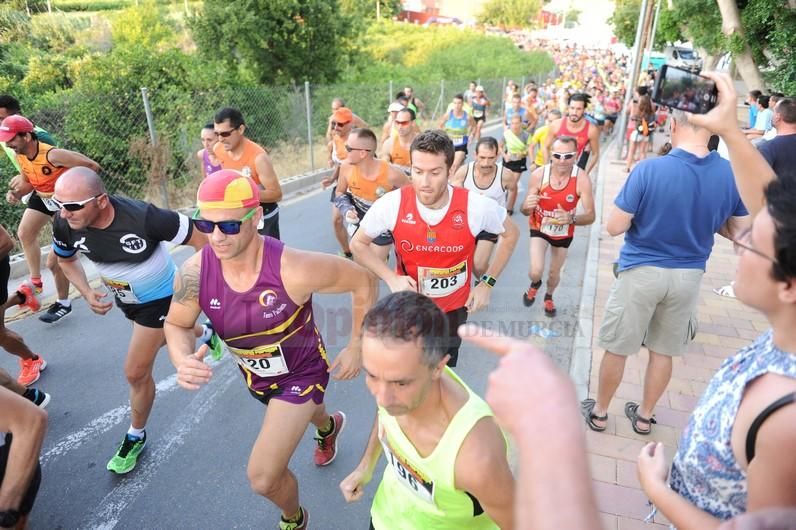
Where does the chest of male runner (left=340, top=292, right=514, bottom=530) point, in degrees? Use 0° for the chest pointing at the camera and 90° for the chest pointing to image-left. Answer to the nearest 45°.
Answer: approximately 45°

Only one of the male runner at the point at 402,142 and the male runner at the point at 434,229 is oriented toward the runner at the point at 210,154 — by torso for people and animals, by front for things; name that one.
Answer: the male runner at the point at 402,142

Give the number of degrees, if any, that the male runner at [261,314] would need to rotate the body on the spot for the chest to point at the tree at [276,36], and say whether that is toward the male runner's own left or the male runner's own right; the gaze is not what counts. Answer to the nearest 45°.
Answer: approximately 135° to the male runner's own right

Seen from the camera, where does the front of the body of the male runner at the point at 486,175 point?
toward the camera

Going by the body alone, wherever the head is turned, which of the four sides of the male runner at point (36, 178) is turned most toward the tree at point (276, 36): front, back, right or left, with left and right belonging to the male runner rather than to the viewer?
back

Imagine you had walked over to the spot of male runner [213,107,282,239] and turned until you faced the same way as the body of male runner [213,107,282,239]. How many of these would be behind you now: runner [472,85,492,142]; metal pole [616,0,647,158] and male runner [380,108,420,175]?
3

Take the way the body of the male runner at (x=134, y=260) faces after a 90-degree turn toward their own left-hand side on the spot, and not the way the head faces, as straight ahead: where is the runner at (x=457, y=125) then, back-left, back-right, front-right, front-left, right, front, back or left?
left

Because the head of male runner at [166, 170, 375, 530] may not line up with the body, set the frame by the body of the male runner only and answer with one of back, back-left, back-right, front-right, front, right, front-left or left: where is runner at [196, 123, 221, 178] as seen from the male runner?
back-right

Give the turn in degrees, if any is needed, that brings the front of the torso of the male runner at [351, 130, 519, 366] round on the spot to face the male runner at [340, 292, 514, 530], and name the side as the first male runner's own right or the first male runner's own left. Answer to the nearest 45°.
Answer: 0° — they already face them

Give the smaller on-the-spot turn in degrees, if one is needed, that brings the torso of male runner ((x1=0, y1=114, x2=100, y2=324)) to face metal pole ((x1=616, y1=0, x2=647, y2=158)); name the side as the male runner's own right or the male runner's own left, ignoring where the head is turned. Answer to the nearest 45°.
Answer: approximately 135° to the male runner's own left

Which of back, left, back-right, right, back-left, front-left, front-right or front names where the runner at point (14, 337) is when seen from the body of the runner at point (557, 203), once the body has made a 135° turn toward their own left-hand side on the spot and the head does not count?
back

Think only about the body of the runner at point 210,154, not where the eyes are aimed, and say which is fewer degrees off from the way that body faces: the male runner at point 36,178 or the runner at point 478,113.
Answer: the male runner

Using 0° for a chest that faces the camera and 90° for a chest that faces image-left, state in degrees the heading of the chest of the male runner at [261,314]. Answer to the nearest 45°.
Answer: approximately 45°
